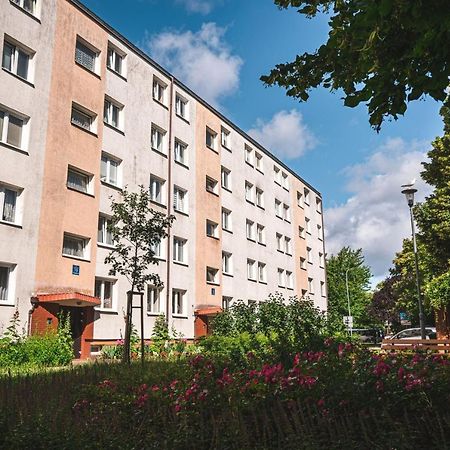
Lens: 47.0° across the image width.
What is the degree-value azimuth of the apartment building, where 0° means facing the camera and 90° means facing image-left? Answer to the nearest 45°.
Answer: approximately 315°

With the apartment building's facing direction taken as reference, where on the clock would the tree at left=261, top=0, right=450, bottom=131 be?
The tree is roughly at 1 o'clock from the apartment building.
